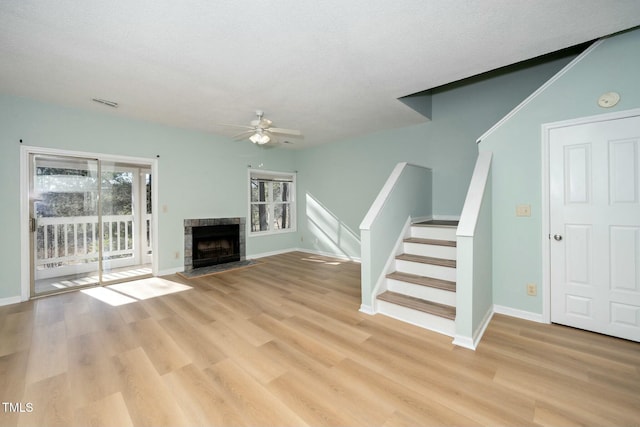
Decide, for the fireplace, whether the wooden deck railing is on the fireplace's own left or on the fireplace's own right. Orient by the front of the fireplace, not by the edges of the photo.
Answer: on the fireplace's own right

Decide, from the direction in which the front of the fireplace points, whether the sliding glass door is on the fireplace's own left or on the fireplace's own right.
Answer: on the fireplace's own right

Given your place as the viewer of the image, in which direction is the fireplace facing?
facing the viewer and to the right of the viewer

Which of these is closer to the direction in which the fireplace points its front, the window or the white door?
the white door

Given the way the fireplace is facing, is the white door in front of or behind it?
in front

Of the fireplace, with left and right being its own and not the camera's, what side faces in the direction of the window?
left

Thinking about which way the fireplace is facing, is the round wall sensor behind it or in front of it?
in front
